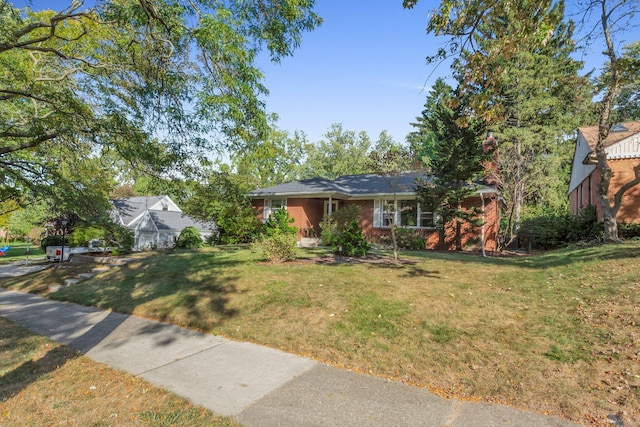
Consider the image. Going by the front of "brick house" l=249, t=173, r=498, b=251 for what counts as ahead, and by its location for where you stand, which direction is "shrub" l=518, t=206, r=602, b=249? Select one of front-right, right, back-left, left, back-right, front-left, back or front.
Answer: left

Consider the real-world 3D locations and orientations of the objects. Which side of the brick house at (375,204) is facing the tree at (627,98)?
left

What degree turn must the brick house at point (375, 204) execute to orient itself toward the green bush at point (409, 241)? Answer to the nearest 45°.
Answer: approximately 45° to its left

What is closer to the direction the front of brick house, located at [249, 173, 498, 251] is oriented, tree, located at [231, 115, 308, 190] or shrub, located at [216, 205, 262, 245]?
the shrub

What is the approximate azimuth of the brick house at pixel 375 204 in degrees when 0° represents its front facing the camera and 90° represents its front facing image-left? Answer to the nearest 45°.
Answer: approximately 0°

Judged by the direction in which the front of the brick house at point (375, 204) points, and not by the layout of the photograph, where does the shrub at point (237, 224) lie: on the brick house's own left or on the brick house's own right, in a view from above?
on the brick house's own right

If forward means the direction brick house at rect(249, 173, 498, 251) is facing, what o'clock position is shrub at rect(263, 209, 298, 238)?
The shrub is roughly at 1 o'clock from the brick house.

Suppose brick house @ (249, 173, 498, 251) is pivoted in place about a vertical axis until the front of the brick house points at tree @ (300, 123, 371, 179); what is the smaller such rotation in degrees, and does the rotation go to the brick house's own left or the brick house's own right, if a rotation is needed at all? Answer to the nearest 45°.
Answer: approximately 180°

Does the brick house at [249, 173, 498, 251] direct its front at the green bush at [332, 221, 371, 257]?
yes

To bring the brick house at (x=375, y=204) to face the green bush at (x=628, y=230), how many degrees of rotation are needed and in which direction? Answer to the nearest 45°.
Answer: approximately 90° to its left

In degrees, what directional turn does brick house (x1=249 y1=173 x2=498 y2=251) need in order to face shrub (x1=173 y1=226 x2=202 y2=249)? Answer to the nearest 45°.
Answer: approximately 90° to its right

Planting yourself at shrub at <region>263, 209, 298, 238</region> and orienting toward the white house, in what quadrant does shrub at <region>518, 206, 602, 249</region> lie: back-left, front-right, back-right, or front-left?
back-right

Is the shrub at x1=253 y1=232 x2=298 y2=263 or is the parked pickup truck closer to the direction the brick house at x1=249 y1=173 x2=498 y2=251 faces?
the shrub

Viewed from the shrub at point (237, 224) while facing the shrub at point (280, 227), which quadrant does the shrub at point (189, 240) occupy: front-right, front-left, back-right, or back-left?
back-right

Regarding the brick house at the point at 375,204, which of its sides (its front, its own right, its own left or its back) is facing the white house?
right

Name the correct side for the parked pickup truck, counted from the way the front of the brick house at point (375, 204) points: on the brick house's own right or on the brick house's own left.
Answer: on the brick house's own right
